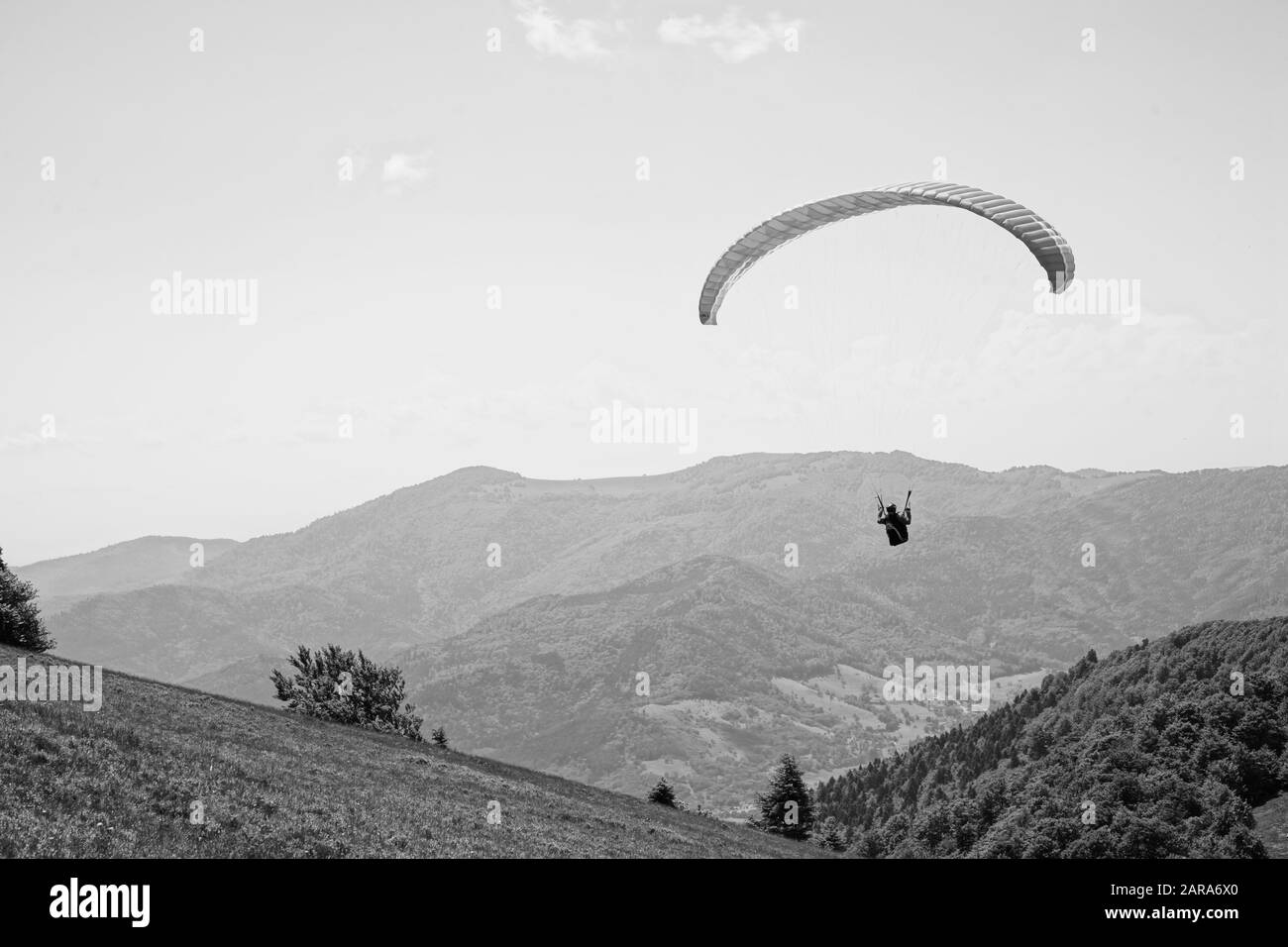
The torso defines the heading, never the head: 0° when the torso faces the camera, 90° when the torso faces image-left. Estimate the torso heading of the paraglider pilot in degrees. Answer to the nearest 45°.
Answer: approximately 180°
